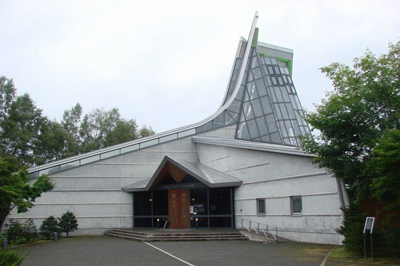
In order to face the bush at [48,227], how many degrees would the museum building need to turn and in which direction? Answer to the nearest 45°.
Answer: approximately 90° to its right

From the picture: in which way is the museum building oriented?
toward the camera

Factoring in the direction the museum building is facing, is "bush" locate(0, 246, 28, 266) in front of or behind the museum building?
in front

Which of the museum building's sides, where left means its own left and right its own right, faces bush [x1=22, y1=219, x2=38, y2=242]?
right
